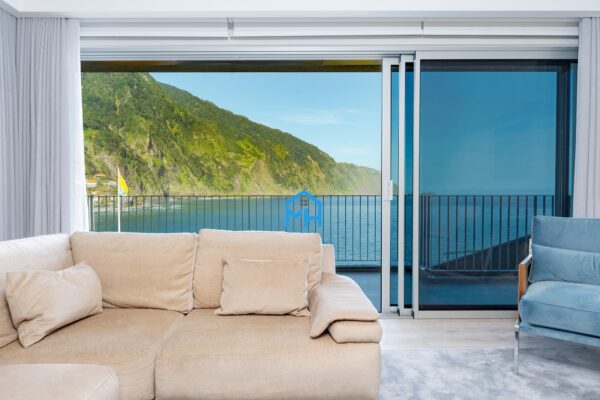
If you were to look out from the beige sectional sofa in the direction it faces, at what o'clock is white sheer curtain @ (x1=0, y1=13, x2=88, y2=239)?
The white sheer curtain is roughly at 5 o'clock from the beige sectional sofa.

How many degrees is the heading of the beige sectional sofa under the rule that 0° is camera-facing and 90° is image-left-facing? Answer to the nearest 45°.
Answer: approximately 0°

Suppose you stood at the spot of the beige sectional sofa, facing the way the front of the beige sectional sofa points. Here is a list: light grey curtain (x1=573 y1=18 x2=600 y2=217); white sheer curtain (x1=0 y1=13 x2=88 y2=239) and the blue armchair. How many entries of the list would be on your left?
2

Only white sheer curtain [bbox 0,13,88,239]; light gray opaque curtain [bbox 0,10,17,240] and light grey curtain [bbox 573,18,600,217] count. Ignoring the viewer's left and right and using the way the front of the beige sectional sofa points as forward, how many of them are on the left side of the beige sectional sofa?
1

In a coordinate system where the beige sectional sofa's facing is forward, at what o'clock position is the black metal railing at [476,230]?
The black metal railing is roughly at 8 o'clock from the beige sectional sofa.

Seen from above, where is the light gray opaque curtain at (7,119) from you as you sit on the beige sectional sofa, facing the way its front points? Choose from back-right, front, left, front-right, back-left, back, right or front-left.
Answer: back-right

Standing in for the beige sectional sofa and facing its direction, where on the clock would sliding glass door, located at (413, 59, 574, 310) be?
The sliding glass door is roughly at 8 o'clock from the beige sectional sofa.

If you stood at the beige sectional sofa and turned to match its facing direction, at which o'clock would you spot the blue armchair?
The blue armchair is roughly at 9 o'clock from the beige sectional sofa.

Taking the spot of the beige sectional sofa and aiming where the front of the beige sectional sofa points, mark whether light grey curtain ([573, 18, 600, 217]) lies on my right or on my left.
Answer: on my left

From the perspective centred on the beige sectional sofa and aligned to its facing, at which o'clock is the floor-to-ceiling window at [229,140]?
The floor-to-ceiling window is roughly at 6 o'clock from the beige sectional sofa.

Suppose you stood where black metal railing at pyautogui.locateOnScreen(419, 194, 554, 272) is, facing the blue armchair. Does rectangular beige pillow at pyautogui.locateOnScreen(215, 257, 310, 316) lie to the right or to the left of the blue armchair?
right

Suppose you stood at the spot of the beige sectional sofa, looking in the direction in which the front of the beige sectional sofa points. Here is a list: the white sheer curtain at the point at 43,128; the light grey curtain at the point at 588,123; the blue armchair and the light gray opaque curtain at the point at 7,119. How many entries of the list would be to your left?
2
